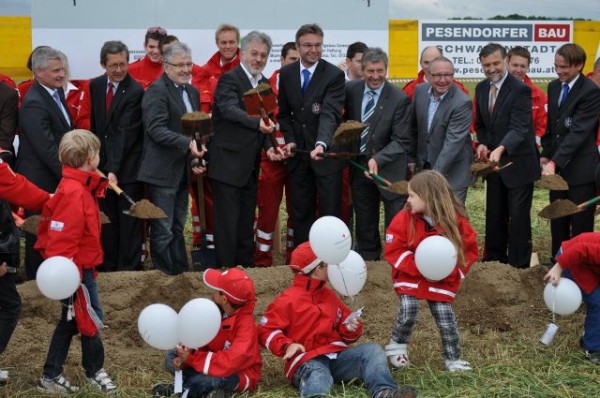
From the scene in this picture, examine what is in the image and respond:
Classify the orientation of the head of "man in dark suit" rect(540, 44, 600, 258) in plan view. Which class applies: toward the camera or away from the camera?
toward the camera

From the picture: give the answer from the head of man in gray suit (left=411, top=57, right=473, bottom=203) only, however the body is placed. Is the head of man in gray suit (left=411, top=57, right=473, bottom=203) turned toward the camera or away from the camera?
toward the camera

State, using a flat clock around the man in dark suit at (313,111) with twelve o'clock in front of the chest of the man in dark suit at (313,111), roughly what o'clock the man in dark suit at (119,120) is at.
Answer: the man in dark suit at (119,120) is roughly at 3 o'clock from the man in dark suit at (313,111).

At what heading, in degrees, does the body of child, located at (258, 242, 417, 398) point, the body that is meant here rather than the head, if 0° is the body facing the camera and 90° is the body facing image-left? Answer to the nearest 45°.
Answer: approximately 315°

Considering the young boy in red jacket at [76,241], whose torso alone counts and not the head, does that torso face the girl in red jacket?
yes

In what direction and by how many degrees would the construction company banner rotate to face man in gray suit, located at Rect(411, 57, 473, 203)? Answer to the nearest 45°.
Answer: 0° — it already faces them

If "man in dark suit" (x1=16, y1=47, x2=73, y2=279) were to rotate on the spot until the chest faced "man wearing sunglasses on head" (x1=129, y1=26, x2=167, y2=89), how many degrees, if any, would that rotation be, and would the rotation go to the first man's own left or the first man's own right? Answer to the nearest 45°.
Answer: approximately 90° to the first man's own left

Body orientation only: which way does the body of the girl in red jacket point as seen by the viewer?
toward the camera

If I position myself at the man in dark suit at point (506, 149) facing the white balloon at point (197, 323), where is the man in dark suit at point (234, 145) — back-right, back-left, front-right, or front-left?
front-right

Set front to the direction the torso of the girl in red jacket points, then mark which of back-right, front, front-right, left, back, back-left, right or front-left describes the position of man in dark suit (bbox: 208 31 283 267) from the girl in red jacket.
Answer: back-right

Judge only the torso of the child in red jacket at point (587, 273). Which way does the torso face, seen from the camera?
to the viewer's left

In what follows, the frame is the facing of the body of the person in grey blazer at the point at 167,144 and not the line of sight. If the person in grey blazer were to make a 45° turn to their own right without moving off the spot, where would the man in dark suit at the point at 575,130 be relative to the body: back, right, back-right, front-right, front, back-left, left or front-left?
left

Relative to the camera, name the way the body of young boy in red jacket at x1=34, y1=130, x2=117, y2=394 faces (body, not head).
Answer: to the viewer's right

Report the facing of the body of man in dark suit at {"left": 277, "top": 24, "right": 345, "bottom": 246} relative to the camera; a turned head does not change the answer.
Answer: toward the camera
